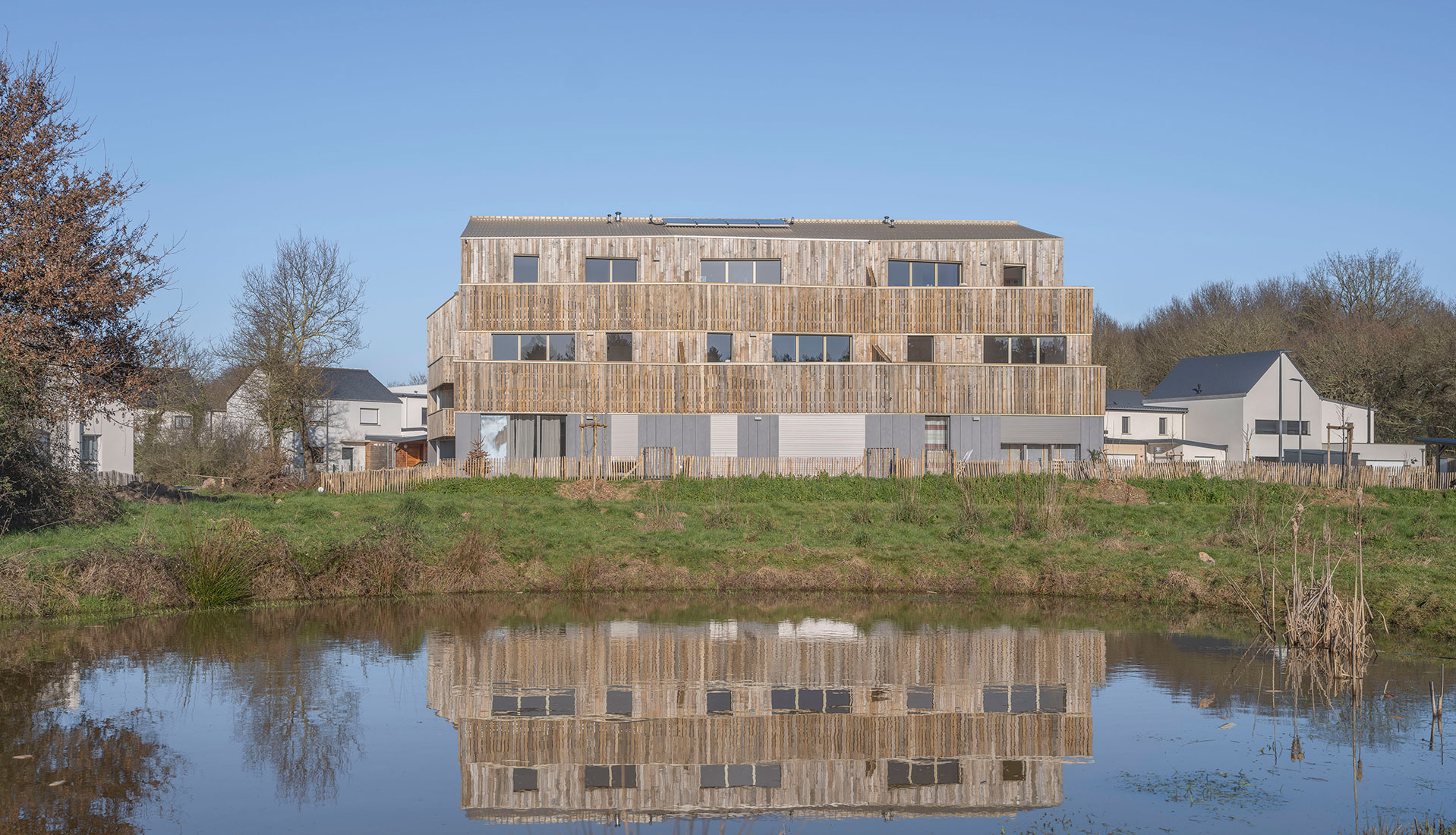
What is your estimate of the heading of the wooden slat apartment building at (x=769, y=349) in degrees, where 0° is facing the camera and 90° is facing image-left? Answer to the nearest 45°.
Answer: approximately 0°
